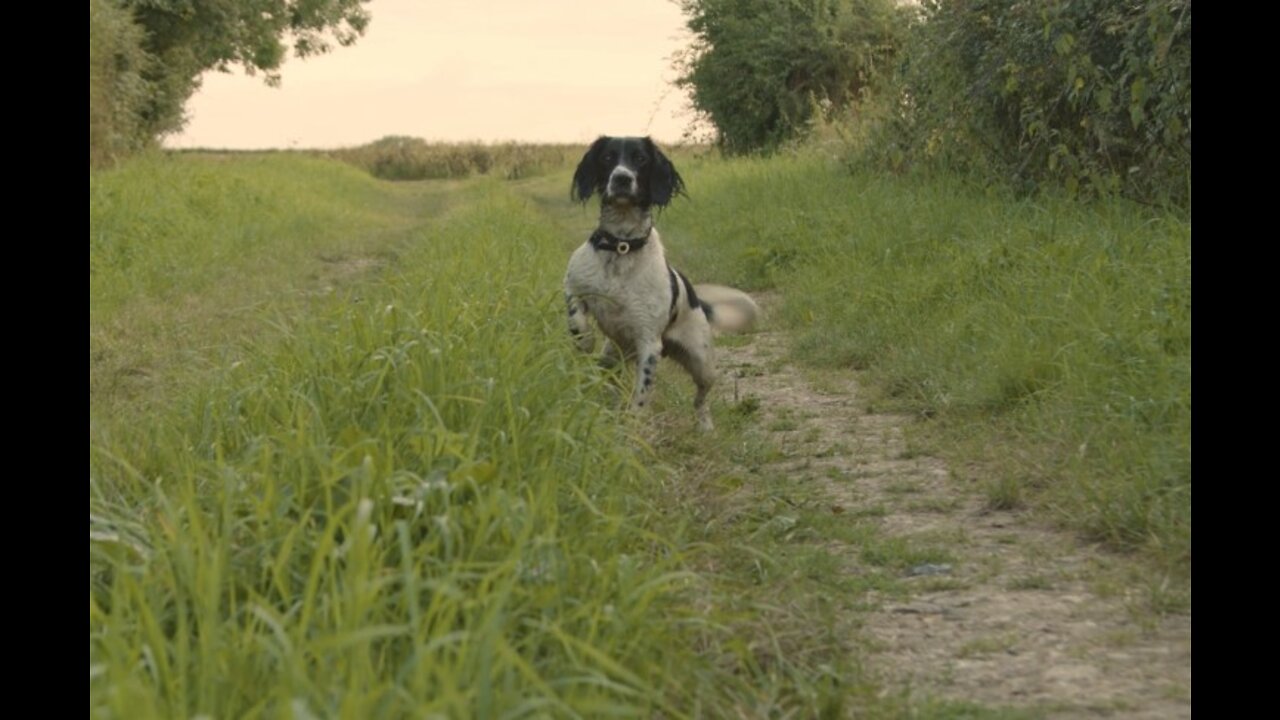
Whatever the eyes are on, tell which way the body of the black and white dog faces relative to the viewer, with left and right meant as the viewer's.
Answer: facing the viewer and to the left of the viewer

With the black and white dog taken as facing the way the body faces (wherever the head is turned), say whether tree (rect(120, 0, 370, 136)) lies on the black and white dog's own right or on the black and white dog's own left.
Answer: on the black and white dog's own right

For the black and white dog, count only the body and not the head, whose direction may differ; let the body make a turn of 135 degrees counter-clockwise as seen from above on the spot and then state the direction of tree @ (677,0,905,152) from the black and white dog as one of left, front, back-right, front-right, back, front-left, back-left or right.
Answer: left
